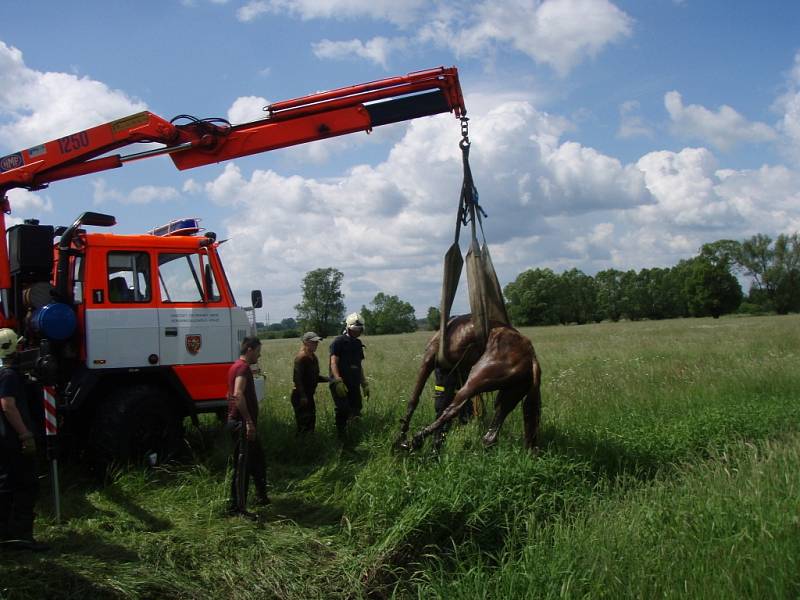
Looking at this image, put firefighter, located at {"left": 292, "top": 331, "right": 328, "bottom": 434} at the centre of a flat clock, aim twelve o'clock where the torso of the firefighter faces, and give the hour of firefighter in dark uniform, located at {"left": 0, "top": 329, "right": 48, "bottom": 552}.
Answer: The firefighter in dark uniform is roughly at 4 o'clock from the firefighter.

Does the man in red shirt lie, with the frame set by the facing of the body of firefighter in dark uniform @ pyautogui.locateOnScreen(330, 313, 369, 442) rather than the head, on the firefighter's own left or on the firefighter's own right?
on the firefighter's own right

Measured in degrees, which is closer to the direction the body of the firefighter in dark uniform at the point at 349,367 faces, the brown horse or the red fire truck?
the brown horse

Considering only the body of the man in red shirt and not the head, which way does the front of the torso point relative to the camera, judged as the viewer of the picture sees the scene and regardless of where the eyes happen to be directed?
to the viewer's right

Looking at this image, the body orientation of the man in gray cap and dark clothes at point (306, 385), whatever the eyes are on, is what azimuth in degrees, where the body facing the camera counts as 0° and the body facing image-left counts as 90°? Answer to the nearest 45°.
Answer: approximately 270°

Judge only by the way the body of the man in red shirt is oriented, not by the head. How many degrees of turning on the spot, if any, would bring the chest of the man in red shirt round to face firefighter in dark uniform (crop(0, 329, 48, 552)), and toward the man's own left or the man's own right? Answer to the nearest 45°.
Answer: approximately 180°

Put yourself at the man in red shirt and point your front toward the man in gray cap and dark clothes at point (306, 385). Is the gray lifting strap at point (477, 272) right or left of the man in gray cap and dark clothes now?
right

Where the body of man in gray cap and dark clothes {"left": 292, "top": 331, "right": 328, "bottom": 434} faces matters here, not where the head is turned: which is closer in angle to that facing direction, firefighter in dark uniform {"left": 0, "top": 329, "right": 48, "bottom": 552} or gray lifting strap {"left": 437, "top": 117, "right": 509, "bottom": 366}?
the gray lifting strap

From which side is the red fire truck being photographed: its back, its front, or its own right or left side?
right

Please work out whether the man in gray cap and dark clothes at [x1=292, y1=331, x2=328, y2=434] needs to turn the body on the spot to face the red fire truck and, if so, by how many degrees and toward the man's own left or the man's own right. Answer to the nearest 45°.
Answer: approximately 135° to the man's own right

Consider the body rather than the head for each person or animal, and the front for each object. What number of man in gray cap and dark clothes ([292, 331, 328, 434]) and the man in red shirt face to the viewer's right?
2

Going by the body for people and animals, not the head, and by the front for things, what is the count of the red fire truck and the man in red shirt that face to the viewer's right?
2
